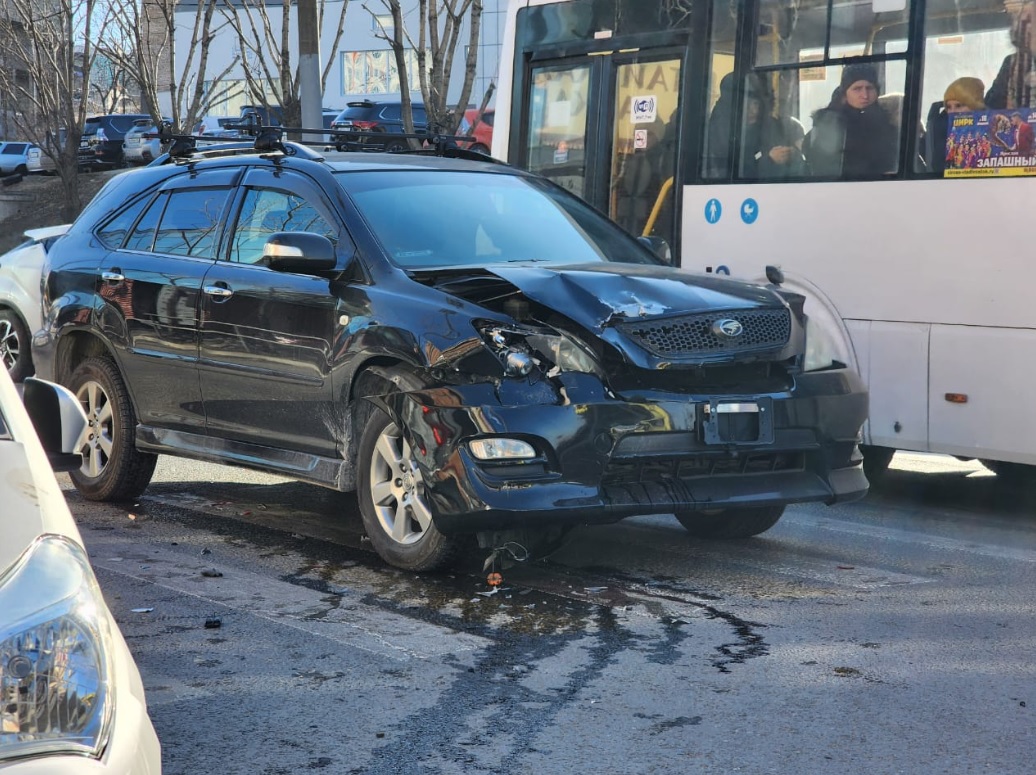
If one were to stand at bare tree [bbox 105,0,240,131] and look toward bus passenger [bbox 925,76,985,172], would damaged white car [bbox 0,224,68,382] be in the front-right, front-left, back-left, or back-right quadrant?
front-right

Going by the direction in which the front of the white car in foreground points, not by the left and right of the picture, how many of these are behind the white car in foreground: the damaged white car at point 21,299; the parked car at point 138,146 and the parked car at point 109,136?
3

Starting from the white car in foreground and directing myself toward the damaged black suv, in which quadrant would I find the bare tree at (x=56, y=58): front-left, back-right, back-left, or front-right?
front-left

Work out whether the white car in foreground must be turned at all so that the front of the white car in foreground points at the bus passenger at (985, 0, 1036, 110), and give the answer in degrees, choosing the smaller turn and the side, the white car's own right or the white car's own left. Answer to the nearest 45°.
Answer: approximately 135° to the white car's own left

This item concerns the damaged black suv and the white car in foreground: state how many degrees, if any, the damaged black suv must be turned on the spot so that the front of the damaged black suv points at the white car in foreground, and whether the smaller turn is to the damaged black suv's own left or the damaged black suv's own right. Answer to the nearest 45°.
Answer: approximately 45° to the damaged black suv's own right

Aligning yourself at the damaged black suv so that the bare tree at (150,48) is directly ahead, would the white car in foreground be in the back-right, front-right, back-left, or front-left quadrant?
back-left

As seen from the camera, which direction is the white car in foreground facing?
toward the camera

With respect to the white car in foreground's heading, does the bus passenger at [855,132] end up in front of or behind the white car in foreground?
behind

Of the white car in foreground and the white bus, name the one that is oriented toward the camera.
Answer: the white car in foreground
